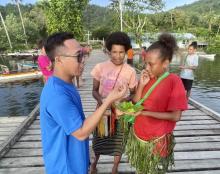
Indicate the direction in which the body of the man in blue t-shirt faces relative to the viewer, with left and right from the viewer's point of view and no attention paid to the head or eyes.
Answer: facing to the right of the viewer

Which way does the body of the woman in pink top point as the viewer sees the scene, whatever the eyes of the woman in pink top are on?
toward the camera

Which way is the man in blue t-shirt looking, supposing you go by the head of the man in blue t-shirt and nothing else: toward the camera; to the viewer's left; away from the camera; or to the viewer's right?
to the viewer's right

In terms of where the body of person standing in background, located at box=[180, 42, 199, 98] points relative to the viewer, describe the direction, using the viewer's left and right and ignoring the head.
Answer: facing the viewer and to the left of the viewer

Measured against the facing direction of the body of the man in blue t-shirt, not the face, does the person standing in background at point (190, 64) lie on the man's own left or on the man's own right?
on the man's own left

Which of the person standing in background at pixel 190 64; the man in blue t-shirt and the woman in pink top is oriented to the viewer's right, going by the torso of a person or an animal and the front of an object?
the man in blue t-shirt

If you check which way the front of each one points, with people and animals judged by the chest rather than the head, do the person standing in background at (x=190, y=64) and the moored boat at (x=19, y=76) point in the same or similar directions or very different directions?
very different directions

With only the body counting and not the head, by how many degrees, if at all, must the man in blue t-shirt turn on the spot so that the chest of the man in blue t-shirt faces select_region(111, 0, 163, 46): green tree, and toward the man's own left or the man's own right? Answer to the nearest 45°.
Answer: approximately 90° to the man's own left
